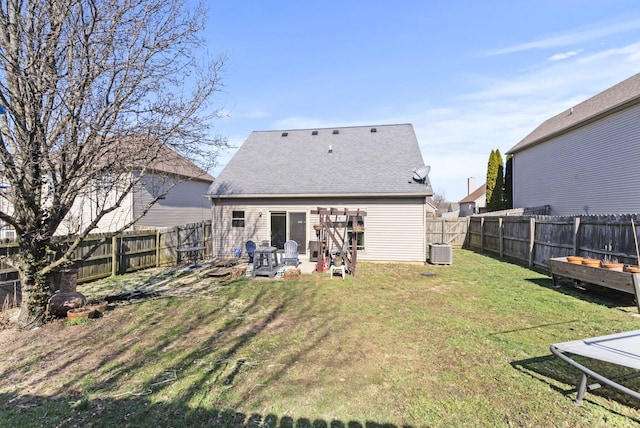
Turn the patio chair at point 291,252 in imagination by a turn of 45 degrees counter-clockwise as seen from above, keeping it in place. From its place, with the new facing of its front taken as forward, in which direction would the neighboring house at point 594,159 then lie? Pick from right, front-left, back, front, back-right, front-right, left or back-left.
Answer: front-left

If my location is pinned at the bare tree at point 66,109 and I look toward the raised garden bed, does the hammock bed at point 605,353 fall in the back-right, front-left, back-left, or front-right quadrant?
front-right

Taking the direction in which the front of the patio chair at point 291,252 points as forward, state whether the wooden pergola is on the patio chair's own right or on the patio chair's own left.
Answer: on the patio chair's own left

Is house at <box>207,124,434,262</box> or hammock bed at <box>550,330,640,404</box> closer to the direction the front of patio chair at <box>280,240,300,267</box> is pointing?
the hammock bed

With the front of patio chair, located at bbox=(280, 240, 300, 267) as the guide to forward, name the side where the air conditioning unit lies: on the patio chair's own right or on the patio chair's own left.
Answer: on the patio chair's own left

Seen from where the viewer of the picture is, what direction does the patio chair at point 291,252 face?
facing the viewer

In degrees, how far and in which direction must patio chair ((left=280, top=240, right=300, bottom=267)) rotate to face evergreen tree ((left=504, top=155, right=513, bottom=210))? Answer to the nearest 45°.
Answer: approximately 135° to its left

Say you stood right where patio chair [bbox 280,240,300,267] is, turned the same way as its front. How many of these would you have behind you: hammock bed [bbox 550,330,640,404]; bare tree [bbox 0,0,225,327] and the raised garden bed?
0

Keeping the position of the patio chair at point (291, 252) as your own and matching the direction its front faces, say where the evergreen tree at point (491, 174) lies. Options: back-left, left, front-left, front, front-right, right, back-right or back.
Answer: back-left

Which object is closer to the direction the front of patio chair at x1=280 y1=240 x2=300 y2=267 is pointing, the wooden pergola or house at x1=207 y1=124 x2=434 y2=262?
the wooden pergola

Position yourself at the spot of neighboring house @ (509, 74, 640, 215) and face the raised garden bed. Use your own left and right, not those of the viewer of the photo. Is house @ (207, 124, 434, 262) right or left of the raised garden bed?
right

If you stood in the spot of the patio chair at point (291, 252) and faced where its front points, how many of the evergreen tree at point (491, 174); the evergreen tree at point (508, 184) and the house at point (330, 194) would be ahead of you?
0

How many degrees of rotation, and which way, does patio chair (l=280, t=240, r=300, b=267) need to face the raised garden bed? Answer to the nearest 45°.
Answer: approximately 45° to its left

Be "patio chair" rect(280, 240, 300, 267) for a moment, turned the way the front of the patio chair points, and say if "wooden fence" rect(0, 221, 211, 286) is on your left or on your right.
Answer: on your right

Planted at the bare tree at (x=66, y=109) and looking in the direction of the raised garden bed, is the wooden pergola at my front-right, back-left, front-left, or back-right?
front-left

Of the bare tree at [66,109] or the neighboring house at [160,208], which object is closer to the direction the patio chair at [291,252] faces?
the bare tree
